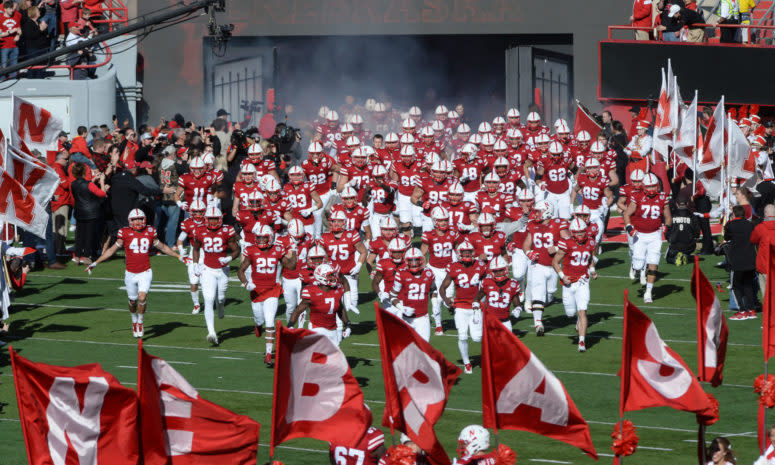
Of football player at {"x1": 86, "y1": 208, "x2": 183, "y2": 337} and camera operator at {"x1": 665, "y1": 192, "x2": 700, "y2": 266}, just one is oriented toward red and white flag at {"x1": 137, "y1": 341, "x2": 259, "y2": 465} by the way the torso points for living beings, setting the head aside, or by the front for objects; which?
the football player

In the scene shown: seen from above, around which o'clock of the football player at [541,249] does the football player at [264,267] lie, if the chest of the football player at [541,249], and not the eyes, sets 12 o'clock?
the football player at [264,267] is roughly at 2 o'clock from the football player at [541,249].

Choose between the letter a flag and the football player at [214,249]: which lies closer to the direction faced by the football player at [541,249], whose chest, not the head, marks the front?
the letter a flag

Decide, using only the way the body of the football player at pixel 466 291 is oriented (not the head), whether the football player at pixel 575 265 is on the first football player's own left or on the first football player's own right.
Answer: on the first football player's own left

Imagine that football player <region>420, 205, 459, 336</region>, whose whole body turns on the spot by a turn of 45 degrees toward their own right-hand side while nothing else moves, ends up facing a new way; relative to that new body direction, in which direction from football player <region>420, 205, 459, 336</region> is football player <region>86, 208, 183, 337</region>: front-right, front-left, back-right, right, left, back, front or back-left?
front-right

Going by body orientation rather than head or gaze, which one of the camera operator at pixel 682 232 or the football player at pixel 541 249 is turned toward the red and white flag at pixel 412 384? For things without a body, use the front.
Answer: the football player

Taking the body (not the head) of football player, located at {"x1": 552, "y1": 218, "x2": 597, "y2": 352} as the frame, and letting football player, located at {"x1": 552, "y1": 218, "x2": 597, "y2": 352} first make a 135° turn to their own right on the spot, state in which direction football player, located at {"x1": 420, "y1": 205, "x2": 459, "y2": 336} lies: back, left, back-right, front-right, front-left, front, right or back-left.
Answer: front-left

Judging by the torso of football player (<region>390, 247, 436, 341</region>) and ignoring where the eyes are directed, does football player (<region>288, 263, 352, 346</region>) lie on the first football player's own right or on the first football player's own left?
on the first football player's own right

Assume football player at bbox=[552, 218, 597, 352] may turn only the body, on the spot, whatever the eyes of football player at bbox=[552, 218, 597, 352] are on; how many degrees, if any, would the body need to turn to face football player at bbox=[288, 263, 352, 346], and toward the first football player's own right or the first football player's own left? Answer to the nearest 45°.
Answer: approximately 45° to the first football player's own right

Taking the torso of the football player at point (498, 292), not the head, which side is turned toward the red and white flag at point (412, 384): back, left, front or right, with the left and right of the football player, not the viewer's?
front
